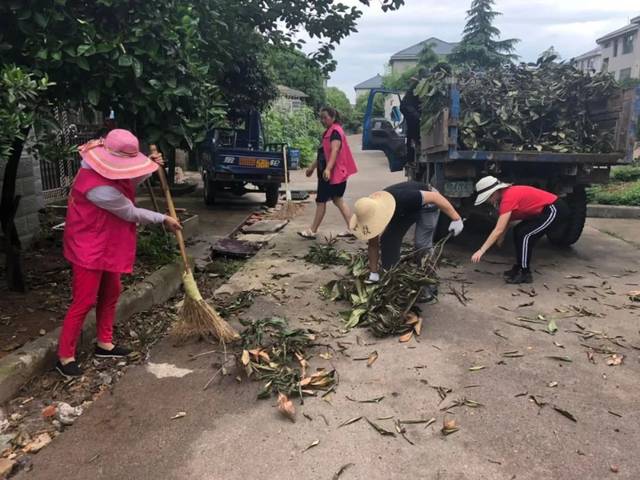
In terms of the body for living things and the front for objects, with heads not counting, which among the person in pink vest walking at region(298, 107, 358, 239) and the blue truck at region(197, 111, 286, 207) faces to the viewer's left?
the person in pink vest walking

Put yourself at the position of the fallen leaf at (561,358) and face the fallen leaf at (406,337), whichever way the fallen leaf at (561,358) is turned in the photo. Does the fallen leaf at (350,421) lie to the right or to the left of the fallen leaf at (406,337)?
left

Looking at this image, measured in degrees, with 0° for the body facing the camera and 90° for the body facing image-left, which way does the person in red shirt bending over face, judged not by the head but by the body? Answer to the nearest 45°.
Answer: approximately 90°

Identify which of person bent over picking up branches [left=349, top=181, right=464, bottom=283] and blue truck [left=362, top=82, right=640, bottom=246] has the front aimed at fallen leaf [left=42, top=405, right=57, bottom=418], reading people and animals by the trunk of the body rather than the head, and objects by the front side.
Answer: the person bent over picking up branches

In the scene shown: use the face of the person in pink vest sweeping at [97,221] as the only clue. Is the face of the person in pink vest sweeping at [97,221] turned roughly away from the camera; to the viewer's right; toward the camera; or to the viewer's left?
to the viewer's right

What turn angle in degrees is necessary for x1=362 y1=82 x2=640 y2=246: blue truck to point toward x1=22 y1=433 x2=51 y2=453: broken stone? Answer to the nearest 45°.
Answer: approximately 90° to its left

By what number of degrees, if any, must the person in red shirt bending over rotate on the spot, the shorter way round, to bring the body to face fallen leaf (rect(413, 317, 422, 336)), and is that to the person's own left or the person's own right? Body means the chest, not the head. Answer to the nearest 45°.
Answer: approximately 45° to the person's own left

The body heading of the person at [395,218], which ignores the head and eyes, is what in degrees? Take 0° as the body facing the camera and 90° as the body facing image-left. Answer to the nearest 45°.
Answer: approximately 45°

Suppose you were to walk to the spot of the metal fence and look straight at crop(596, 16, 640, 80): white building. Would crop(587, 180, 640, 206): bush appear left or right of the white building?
right

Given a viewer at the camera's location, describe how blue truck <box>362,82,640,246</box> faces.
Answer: facing away from the viewer and to the left of the viewer

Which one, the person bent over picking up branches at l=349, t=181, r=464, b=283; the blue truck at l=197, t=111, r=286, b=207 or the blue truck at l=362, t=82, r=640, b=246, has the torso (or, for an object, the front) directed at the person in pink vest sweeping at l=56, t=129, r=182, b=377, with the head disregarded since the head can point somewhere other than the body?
the person bent over picking up branches
